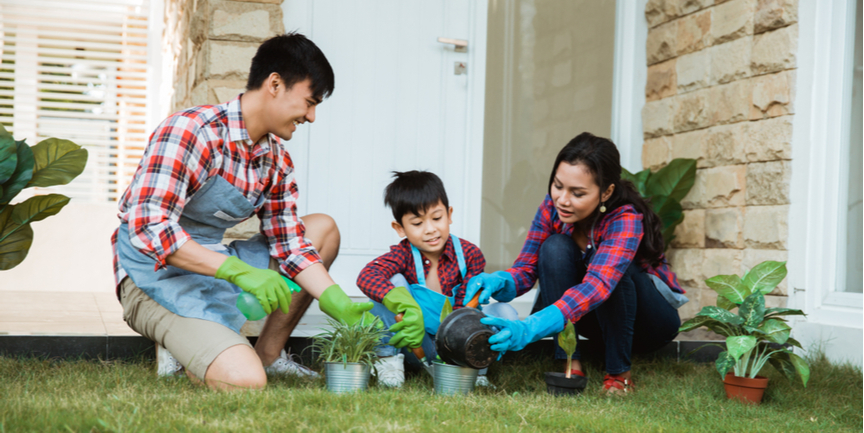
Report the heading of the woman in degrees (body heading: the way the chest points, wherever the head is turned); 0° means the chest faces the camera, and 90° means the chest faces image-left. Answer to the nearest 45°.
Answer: approximately 45°

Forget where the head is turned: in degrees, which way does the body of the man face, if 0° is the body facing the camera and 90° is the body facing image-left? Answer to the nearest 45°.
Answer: approximately 315°

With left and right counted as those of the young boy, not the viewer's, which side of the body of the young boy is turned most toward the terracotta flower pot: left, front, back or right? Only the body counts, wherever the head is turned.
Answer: left

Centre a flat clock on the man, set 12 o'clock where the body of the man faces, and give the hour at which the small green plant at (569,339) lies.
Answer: The small green plant is roughly at 11 o'clock from the man.

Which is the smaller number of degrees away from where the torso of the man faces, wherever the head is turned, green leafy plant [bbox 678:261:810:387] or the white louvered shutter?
the green leafy plant

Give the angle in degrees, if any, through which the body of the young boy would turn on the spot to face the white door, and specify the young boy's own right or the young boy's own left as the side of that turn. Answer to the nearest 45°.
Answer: approximately 180°

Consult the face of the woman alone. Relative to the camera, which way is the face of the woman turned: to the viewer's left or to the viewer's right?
to the viewer's left
